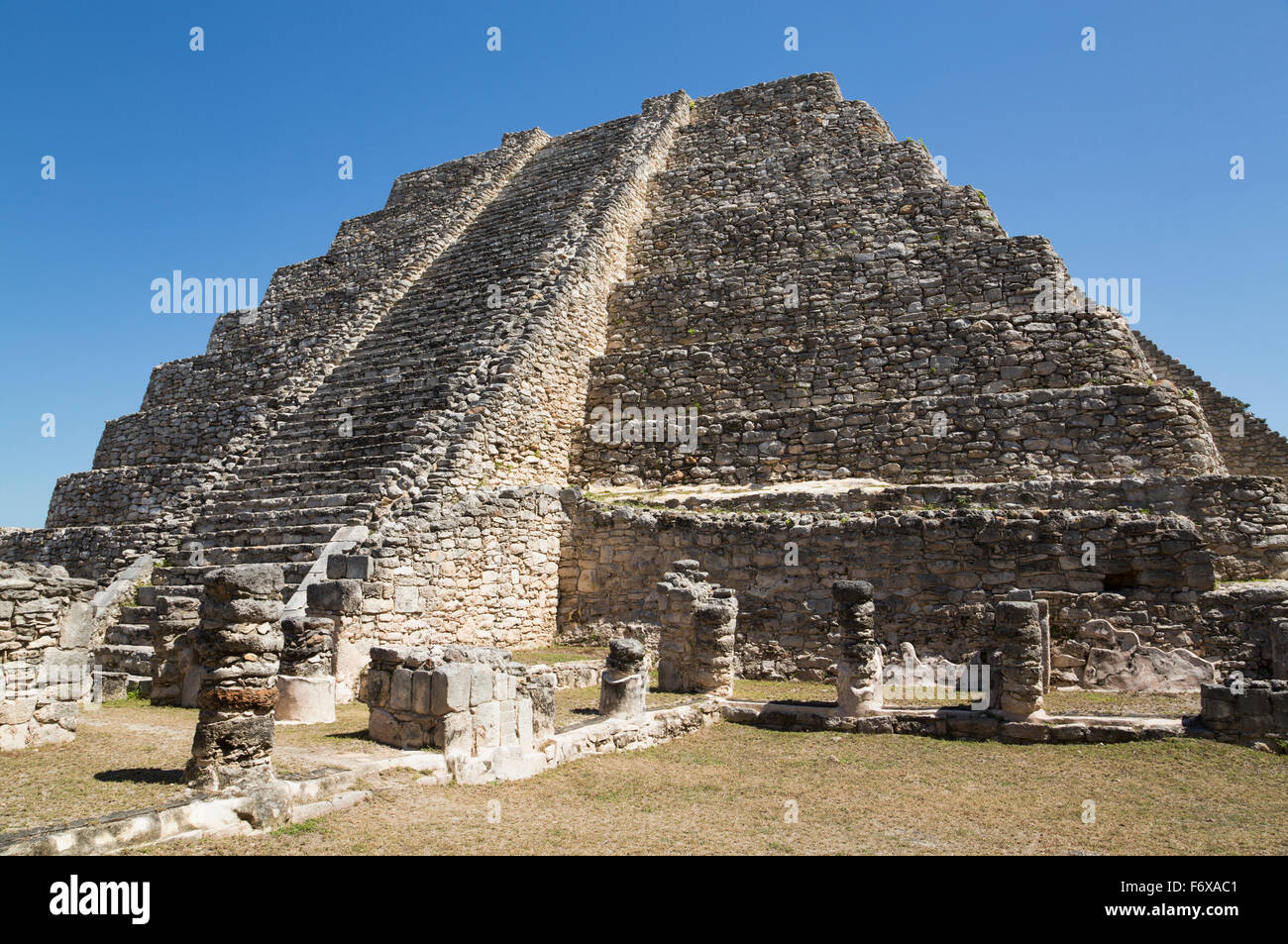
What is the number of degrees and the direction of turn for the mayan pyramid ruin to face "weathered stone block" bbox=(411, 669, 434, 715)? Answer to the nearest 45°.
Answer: approximately 45° to its left

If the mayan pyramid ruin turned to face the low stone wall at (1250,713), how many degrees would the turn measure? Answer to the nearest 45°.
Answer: approximately 90° to its left

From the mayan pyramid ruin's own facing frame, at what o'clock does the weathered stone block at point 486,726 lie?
The weathered stone block is roughly at 11 o'clock from the mayan pyramid ruin.

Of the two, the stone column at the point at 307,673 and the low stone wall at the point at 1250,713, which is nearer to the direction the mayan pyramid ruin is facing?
the stone column

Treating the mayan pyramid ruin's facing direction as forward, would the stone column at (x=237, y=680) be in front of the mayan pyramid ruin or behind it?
in front

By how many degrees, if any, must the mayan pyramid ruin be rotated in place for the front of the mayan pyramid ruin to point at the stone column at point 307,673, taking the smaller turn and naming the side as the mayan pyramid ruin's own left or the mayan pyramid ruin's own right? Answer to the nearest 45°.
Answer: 0° — it already faces it

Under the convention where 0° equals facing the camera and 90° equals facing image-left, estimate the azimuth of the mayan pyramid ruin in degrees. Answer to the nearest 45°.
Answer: approximately 45°
